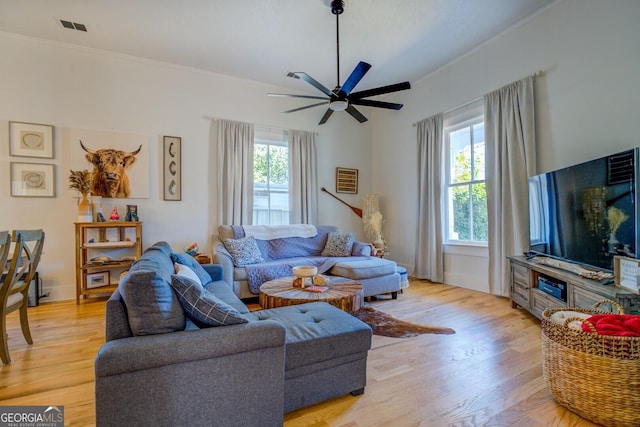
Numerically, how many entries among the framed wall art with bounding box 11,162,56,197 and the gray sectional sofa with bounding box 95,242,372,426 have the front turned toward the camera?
1

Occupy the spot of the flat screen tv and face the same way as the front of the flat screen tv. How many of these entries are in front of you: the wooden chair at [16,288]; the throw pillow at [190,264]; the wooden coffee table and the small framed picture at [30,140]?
4

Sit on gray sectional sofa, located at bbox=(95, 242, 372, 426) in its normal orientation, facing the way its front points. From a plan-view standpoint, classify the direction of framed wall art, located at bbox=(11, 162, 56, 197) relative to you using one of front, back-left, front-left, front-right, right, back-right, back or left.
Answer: back-left

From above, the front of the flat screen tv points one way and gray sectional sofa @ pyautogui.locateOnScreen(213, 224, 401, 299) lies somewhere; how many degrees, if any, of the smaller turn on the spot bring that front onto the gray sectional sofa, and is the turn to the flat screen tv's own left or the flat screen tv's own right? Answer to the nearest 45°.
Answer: approximately 45° to the flat screen tv's own right

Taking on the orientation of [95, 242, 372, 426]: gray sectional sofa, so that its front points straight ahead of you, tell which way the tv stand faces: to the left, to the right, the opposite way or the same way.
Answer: the opposite way

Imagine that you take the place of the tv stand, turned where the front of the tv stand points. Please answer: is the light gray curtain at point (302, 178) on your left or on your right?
on your right

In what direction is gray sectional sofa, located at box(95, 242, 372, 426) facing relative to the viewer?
to the viewer's right

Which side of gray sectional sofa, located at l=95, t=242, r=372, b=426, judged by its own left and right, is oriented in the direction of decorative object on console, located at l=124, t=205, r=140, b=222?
left

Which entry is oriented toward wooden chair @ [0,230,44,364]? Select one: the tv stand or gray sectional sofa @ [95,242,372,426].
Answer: the tv stand

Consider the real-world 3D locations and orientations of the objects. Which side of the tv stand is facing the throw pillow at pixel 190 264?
front

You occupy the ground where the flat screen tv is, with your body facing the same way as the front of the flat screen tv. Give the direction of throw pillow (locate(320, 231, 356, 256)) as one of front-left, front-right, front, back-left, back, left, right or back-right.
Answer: front-right

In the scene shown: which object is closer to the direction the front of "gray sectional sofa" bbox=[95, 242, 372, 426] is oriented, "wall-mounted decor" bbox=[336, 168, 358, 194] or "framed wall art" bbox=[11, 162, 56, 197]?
the wall-mounted decor

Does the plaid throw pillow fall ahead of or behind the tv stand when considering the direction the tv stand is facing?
ahead

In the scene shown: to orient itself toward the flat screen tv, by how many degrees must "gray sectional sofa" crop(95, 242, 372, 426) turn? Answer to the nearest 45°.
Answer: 0° — it already faces it

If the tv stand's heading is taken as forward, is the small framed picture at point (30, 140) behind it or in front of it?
in front

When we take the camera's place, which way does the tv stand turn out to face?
facing the viewer and to the left of the viewer

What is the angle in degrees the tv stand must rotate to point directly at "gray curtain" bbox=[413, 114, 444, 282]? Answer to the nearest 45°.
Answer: approximately 90° to its right

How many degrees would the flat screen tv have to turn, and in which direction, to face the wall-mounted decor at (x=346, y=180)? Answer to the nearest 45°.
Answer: approximately 45° to its right
